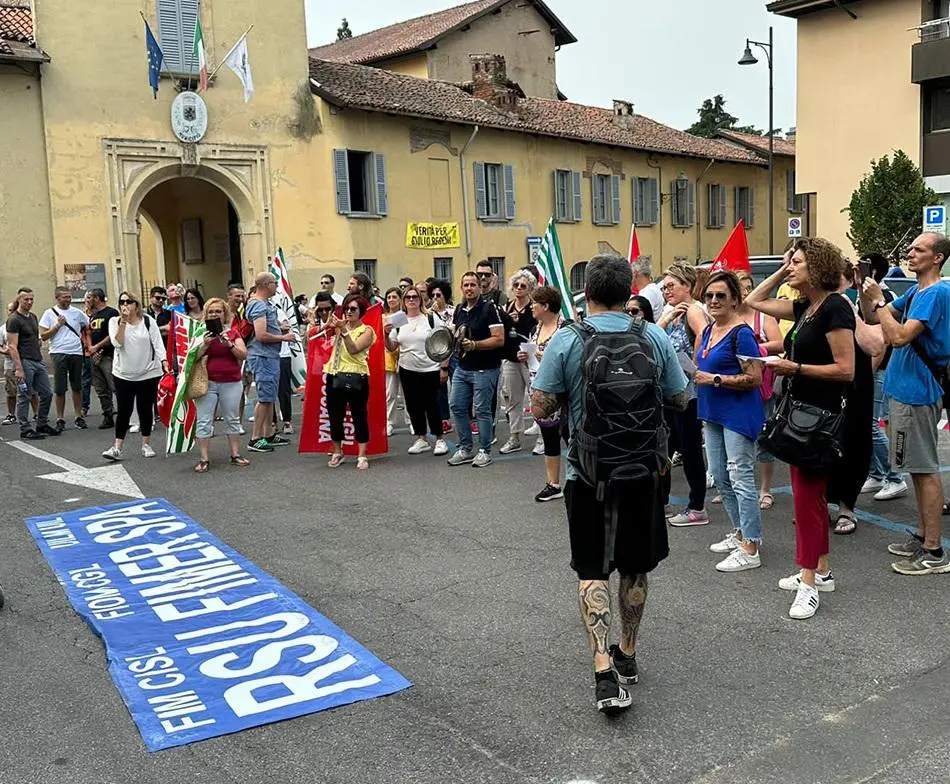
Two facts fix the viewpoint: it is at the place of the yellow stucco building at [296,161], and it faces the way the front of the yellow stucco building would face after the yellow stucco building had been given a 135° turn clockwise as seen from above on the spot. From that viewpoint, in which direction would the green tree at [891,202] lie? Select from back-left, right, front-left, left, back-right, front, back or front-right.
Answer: back

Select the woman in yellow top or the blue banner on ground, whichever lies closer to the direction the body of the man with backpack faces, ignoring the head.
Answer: the woman in yellow top

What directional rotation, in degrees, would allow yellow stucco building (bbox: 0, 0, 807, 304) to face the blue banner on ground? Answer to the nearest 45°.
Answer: approximately 45° to its right

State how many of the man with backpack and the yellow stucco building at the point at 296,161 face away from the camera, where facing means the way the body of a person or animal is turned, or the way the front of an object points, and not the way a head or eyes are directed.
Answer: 1

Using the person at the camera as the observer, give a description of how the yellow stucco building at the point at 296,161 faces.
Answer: facing the viewer and to the right of the viewer

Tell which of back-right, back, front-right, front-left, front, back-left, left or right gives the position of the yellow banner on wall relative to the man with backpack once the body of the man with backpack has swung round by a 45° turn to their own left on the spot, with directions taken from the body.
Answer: front-right

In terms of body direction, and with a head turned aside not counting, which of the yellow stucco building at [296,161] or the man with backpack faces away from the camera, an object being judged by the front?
the man with backpack

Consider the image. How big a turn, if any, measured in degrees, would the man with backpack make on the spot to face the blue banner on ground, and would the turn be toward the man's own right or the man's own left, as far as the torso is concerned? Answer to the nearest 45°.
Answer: approximately 90° to the man's own left

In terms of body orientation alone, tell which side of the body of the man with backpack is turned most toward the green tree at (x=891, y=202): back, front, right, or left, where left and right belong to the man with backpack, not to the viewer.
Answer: front

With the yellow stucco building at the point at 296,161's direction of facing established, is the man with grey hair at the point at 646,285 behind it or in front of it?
in front

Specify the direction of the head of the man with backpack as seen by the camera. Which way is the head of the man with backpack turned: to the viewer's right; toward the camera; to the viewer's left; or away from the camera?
away from the camera

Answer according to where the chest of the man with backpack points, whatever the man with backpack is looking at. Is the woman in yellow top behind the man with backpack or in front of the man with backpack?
in front

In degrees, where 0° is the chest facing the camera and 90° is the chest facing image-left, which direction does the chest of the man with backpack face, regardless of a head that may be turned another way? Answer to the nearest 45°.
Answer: approximately 180°
